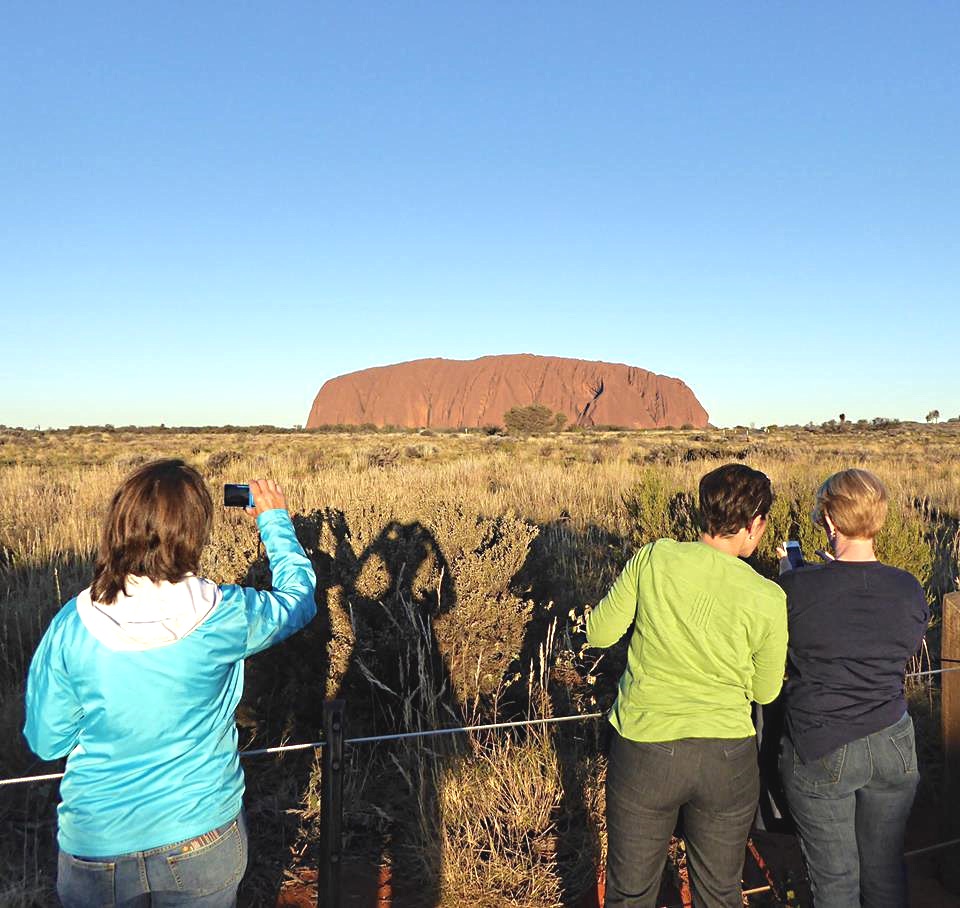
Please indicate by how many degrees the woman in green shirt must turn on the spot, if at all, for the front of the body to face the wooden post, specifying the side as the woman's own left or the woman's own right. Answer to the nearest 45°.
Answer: approximately 45° to the woman's own right

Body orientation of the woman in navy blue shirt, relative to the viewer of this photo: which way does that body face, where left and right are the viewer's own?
facing away from the viewer

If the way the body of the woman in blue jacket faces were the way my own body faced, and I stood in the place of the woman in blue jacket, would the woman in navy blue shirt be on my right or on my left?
on my right

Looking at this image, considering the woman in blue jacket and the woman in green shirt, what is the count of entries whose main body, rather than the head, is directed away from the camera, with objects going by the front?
2

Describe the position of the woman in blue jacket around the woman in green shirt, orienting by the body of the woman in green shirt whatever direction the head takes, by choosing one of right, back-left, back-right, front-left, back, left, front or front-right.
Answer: back-left

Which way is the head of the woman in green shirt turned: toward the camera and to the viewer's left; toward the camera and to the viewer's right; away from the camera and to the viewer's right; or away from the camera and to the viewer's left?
away from the camera and to the viewer's right

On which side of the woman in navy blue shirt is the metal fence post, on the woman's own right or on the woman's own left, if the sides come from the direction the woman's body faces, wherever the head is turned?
on the woman's own left

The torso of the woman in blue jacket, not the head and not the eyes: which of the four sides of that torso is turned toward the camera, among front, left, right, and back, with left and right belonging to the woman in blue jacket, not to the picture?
back

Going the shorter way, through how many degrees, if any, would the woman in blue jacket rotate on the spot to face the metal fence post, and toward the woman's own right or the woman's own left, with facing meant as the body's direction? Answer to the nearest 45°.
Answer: approximately 45° to the woman's own right

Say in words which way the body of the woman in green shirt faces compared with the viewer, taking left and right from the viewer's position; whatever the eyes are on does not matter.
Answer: facing away from the viewer

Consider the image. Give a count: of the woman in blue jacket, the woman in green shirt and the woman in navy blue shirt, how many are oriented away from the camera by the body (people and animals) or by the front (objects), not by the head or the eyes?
3
